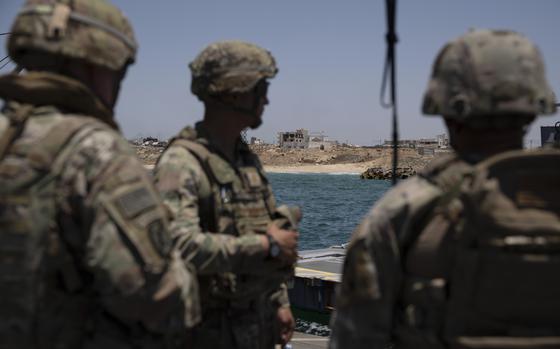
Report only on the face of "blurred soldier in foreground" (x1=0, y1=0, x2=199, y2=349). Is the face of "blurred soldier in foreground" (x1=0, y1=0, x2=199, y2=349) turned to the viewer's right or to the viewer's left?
to the viewer's right

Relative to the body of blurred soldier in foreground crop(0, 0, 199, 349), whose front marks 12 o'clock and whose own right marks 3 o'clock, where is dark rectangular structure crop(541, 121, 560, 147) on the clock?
The dark rectangular structure is roughly at 12 o'clock from the blurred soldier in foreground.

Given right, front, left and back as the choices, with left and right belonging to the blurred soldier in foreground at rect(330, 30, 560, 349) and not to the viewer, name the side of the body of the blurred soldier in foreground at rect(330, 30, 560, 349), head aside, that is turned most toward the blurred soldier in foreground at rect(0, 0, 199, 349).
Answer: left

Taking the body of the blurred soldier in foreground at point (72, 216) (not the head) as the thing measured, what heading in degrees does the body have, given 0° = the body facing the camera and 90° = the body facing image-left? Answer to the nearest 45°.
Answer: approximately 225°

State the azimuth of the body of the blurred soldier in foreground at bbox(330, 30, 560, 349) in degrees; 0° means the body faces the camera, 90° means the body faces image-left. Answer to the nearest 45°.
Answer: approximately 180°

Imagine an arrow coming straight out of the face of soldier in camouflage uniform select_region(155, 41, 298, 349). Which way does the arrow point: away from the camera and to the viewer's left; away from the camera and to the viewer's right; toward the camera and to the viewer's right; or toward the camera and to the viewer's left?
away from the camera and to the viewer's right

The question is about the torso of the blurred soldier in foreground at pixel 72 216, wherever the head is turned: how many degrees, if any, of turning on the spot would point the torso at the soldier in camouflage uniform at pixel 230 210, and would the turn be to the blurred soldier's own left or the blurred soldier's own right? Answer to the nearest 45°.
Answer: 0° — they already face them
